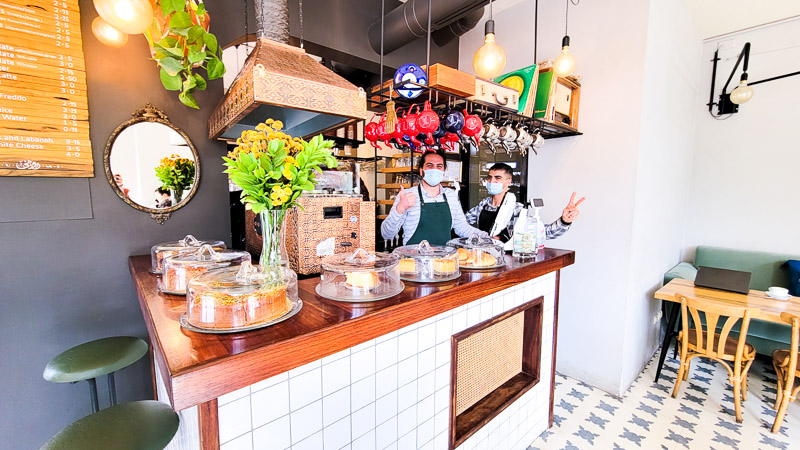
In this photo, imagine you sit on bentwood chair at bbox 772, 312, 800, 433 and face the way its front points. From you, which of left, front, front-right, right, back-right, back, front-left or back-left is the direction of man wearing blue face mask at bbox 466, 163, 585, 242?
left

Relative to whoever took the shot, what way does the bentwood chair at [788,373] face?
facing away from the viewer and to the left of the viewer

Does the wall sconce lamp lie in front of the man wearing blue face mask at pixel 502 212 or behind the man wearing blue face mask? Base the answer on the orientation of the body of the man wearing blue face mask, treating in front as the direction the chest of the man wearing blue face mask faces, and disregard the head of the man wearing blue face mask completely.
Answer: behind

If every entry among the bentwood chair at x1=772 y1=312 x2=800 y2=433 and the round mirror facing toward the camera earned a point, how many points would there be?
1

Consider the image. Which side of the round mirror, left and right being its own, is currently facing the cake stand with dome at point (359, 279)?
front

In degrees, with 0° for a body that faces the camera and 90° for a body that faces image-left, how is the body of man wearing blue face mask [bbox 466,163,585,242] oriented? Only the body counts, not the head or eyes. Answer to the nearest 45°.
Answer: approximately 45°

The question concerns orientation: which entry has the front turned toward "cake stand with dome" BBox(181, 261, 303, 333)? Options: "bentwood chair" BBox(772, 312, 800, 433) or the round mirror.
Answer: the round mirror

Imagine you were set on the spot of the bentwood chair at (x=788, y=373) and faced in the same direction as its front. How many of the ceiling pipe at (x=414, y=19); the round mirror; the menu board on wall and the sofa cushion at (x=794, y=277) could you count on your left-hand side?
3
